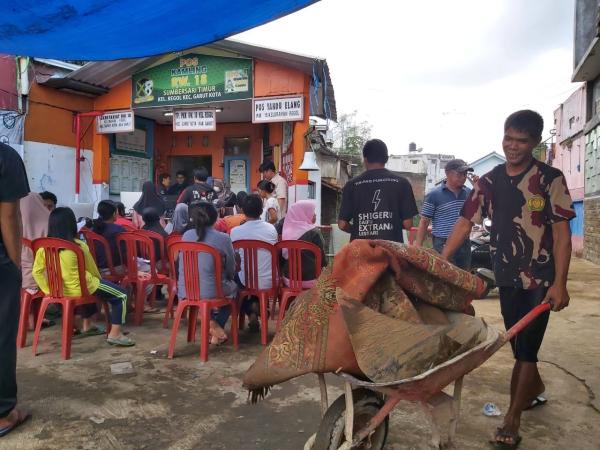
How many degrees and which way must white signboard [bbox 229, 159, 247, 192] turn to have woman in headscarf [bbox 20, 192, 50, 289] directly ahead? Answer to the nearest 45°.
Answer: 0° — it already faces them

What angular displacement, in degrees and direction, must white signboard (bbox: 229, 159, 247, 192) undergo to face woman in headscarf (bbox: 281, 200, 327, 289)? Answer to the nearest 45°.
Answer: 0° — it already faces them

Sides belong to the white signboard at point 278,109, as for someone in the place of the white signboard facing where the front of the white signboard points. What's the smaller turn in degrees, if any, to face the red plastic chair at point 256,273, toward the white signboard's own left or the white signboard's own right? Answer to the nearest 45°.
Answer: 0° — it already faces it

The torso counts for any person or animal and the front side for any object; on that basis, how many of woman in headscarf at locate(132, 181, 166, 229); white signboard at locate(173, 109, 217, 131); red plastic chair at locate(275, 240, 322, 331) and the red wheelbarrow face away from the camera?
2

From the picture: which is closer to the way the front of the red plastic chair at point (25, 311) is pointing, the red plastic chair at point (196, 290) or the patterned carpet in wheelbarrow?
the red plastic chair

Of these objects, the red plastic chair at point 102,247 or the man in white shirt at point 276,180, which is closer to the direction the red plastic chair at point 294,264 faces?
the man in white shirt

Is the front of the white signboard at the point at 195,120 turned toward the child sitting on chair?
yes

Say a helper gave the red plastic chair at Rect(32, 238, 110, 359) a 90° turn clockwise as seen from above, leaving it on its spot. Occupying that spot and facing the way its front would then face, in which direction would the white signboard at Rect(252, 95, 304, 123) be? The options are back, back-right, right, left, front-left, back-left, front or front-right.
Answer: left

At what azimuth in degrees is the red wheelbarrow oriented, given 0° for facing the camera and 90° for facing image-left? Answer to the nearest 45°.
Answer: approximately 45°

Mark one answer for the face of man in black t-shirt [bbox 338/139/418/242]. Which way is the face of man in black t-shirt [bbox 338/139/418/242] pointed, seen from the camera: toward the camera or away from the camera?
away from the camera

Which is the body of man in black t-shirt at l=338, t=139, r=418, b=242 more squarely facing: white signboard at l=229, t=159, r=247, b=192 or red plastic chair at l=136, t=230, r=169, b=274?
the white signboard

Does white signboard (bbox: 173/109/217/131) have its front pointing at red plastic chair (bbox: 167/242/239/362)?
yes

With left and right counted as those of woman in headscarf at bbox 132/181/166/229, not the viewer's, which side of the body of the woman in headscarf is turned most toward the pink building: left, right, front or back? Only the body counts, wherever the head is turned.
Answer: right

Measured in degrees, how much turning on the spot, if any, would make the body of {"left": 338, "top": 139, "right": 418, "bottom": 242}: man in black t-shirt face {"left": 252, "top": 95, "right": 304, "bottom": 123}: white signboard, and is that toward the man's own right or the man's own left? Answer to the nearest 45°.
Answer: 0° — they already face it

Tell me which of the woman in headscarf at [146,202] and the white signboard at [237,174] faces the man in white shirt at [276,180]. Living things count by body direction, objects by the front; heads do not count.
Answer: the white signboard

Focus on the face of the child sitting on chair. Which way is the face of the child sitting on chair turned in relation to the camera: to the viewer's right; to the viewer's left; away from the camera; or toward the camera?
away from the camera

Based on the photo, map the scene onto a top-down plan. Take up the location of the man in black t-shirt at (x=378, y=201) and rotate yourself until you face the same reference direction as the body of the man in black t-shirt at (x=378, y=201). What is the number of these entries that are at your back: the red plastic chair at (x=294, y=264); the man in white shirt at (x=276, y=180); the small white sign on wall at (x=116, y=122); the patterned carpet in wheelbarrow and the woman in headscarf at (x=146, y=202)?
1

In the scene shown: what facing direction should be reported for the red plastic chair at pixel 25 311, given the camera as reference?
facing away from the viewer and to the right of the viewer

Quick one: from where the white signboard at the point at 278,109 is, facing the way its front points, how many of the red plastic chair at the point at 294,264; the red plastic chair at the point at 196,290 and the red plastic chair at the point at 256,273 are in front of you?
3
